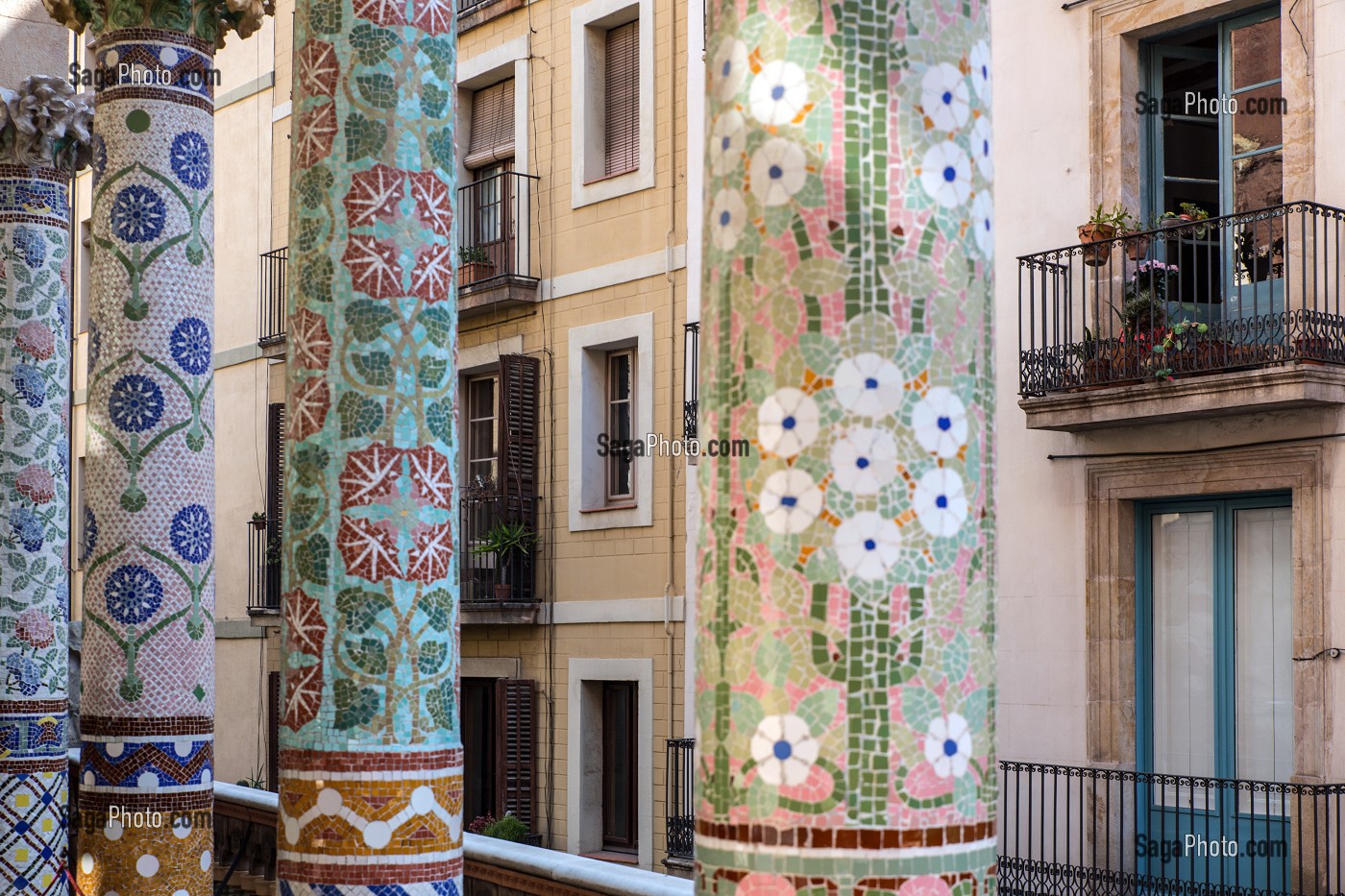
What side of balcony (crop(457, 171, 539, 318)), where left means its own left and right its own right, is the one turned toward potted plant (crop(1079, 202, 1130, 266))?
left

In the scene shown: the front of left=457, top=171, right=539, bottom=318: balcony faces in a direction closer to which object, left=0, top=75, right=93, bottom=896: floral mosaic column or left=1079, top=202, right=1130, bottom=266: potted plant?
the floral mosaic column

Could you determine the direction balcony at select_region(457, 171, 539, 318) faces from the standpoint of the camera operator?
facing the viewer and to the left of the viewer

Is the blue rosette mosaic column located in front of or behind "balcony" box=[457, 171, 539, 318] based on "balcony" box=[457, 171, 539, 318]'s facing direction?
in front
